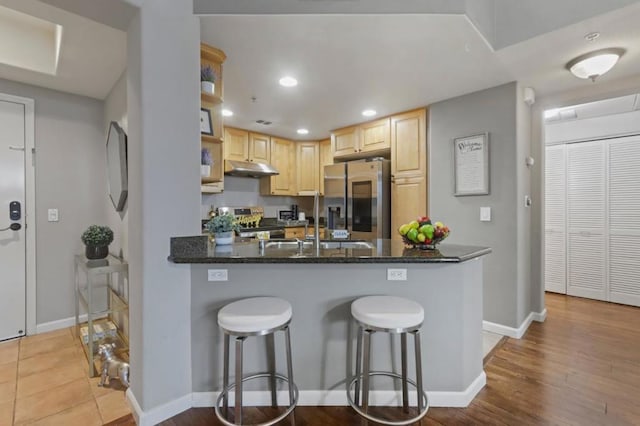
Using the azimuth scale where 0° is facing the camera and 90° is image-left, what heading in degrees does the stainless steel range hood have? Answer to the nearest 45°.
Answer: approximately 315°

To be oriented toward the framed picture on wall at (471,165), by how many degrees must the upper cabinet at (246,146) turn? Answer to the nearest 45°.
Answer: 0° — it already faces it

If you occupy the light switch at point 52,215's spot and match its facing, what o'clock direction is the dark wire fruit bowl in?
The dark wire fruit bowl is roughly at 11 o'clock from the light switch.

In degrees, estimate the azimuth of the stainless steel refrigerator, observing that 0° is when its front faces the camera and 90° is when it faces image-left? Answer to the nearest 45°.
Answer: approximately 45°

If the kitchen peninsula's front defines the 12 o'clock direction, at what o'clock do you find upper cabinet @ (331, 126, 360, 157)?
The upper cabinet is roughly at 6 o'clock from the kitchen peninsula.

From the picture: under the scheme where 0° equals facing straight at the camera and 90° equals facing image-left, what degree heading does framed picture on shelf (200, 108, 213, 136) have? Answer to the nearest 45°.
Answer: approximately 315°

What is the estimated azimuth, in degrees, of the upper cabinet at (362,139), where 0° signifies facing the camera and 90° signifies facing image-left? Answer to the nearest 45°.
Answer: approximately 45°

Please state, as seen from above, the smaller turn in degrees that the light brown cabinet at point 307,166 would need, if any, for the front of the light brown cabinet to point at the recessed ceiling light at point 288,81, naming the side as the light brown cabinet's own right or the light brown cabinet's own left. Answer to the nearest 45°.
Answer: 0° — it already faces it
